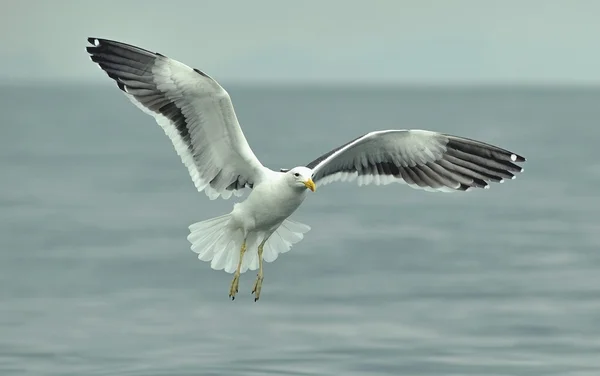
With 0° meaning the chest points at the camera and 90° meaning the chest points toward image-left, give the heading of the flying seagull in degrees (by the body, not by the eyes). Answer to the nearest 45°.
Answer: approximately 315°
